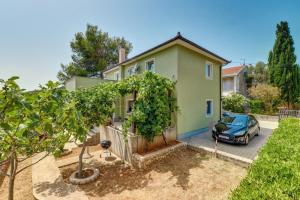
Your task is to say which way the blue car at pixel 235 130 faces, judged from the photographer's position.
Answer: facing the viewer and to the left of the viewer

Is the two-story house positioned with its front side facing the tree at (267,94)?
no

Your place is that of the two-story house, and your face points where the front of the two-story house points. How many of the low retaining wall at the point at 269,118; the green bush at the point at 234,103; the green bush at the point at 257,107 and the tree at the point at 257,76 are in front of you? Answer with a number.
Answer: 0

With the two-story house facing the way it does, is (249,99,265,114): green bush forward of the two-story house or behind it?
behind

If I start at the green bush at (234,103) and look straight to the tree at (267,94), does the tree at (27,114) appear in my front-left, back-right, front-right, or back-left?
back-right

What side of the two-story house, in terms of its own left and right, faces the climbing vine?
front

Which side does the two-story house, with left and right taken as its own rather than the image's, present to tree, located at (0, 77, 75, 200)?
front

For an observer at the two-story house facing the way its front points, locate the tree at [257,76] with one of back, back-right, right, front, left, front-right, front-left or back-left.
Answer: back

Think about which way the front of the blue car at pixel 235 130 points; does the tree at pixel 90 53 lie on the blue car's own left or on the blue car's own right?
on the blue car's own right

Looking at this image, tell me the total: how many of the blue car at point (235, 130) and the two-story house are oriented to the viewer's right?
0

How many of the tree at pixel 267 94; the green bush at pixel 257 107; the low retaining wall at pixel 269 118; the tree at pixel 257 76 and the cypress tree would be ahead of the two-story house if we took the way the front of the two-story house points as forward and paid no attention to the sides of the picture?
0

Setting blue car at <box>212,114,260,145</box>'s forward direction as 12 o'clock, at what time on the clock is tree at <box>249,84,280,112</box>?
The tree is roughly at 5 o'clock from the blue car.

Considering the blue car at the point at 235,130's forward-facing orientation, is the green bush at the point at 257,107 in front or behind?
behind
